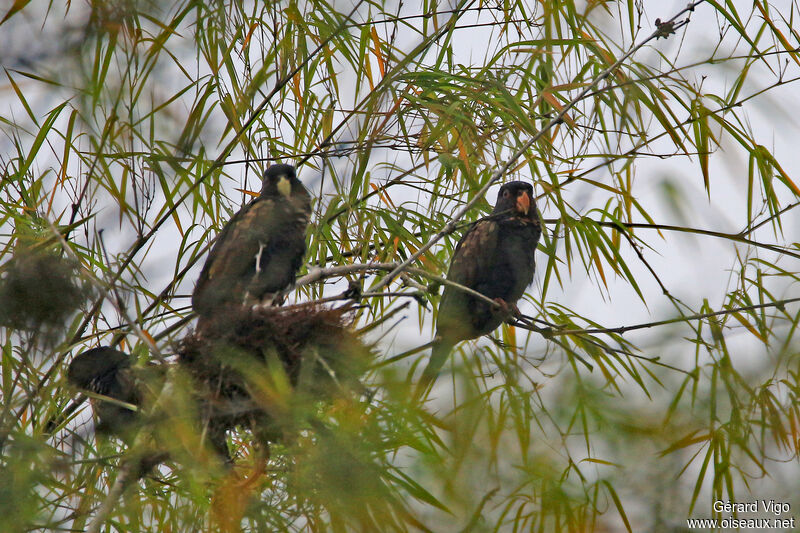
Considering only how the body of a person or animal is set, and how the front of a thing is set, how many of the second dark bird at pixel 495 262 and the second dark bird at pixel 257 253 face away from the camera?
0

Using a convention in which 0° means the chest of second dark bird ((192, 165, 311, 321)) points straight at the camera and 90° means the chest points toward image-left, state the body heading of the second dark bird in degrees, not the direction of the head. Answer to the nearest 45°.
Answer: approximately 315°

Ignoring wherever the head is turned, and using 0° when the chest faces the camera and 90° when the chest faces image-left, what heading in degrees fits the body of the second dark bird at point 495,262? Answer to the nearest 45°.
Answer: approximately 315°

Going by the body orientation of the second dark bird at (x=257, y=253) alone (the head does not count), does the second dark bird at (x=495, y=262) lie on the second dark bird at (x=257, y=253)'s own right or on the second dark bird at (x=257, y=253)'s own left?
on the second dark bird at (x=257, y=253)'s own left

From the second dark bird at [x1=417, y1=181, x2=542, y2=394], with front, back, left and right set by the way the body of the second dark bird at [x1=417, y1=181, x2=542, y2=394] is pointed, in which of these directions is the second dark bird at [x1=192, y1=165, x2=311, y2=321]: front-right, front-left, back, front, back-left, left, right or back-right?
right

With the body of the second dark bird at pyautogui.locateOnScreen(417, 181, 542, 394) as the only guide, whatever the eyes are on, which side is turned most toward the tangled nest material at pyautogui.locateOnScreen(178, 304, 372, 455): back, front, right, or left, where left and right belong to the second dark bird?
right

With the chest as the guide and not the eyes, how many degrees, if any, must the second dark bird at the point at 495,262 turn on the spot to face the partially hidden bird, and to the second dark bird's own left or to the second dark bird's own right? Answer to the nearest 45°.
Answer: approximately 90° to the second dark bird's own right
